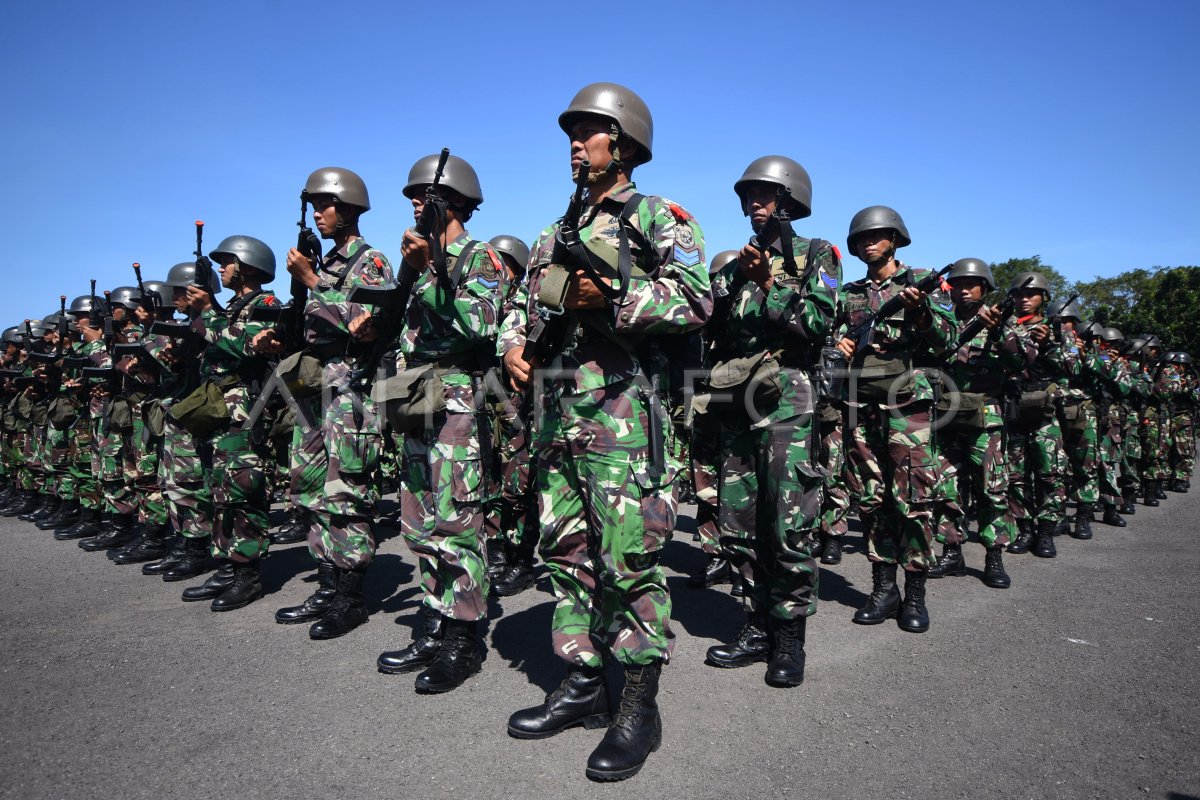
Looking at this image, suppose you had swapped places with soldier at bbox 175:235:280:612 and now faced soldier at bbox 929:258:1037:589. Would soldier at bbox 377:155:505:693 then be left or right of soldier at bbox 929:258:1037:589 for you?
right

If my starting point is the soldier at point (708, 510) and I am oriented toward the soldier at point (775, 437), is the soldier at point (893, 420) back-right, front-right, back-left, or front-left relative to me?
front-left

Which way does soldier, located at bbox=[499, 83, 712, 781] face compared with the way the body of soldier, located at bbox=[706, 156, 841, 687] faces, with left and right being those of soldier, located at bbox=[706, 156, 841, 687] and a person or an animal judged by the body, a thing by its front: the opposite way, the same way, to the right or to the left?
the same way

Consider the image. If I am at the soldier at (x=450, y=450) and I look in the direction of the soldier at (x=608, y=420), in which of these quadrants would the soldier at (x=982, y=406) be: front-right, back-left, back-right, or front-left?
front-left

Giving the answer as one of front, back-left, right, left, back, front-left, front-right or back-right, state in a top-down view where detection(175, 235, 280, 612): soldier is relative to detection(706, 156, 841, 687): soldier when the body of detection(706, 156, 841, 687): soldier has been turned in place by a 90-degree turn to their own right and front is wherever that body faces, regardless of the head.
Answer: front-left

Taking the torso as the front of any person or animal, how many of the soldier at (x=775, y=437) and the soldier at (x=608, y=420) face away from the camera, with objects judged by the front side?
0

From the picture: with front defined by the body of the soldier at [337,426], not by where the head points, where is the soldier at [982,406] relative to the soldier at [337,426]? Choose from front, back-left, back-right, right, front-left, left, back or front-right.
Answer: back-left

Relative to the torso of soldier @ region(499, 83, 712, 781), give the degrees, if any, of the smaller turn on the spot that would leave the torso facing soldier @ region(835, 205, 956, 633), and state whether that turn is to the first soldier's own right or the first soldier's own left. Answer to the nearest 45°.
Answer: approximately 180°

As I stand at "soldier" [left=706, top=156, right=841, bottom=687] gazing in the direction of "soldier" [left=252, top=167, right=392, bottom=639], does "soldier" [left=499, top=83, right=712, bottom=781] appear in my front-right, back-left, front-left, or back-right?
front-left

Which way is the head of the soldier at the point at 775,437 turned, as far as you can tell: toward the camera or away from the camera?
toward the camera

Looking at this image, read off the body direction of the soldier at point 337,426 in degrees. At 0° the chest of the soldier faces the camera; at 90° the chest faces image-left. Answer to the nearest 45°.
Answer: approximately 45°

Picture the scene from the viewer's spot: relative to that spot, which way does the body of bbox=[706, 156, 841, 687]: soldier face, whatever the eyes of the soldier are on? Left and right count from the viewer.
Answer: facing the viewer and to the left of the viewer

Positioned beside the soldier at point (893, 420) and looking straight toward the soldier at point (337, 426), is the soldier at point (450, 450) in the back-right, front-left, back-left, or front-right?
front-left

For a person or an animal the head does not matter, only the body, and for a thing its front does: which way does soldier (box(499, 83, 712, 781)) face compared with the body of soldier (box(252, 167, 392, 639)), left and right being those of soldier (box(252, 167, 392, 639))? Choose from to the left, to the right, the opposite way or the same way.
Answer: the same way

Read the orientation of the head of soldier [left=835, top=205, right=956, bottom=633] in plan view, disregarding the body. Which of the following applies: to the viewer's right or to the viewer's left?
to the viewer's left
